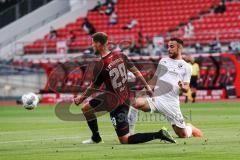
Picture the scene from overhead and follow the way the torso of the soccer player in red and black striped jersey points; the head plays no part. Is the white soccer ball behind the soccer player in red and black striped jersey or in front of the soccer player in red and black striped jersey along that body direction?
in front

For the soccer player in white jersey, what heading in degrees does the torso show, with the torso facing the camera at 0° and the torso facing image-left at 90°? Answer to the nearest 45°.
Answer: approximately 45°

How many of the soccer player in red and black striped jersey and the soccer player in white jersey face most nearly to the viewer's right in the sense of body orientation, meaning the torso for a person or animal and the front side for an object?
0

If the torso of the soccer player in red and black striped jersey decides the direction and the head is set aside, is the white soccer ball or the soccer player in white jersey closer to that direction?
the white soccer ball

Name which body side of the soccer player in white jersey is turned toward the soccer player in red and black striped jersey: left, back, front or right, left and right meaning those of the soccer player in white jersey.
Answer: front

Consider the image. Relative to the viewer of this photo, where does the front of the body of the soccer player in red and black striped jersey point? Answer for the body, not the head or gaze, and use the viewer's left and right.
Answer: facing away from the viewer and to the left of the viewer

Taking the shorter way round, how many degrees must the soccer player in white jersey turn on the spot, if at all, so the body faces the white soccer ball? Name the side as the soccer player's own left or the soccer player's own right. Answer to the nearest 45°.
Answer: approximately 45° to the soccer player's own right
